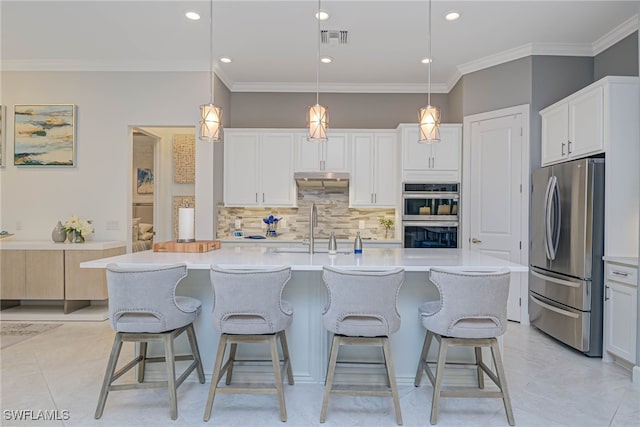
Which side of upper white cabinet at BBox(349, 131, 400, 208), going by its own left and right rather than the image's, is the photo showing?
front

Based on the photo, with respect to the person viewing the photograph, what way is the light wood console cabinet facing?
facing the viewer

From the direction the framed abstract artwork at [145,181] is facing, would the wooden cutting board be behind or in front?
in front

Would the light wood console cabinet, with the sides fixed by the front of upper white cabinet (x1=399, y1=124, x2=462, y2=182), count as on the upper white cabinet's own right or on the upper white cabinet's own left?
on the upper white cabinet's own right

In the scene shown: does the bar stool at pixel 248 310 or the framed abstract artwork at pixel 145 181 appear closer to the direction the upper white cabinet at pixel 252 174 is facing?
the bar stool

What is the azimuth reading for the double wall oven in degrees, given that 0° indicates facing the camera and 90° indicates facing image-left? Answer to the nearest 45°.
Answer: approximately 0°

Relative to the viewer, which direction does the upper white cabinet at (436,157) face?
toward the camera

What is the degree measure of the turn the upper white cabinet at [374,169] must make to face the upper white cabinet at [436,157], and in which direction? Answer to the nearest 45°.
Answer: approximately 90° to its left

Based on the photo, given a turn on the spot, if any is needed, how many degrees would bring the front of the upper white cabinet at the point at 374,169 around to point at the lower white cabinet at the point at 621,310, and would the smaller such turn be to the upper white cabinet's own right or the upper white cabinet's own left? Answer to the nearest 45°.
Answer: approximately 45° to the upper white cabinet's own left

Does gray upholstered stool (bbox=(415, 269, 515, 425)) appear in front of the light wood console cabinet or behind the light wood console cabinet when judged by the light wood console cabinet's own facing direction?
in front

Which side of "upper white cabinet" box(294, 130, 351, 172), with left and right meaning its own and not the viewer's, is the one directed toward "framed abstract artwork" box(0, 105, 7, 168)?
right

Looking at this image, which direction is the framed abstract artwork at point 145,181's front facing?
toward the camera

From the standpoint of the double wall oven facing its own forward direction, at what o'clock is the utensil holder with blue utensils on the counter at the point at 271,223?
The utensil holder with blue utensils on the counter is roughly at 3 o'clock from the double wall oven.
